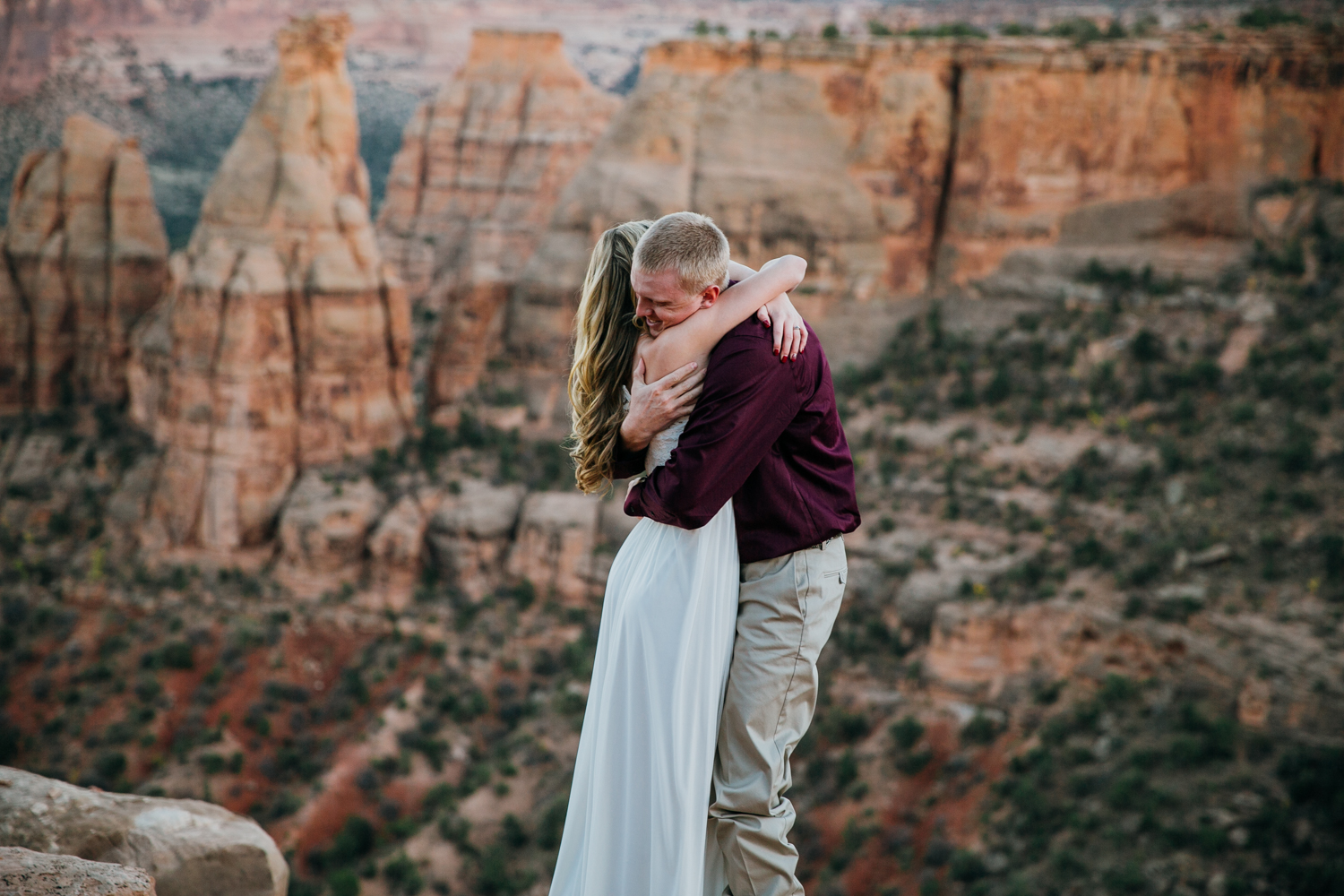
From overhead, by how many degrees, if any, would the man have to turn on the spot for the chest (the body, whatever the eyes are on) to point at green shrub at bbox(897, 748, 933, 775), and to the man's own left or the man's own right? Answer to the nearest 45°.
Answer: approximately 90° to the man's own right

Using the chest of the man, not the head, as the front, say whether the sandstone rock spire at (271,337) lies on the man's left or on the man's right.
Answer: on the man's right

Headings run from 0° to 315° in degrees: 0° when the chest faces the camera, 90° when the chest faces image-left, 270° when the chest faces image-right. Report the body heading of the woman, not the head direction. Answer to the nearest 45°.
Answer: approximately 270°

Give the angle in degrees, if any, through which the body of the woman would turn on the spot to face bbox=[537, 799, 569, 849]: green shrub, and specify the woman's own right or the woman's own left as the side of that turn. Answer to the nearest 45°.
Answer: approximately 90° to the woman's own left

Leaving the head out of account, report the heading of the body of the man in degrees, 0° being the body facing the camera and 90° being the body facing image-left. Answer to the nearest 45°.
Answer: approximately 90°

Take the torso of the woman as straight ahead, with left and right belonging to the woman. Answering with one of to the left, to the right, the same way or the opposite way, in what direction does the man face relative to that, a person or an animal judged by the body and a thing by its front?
the opposite way

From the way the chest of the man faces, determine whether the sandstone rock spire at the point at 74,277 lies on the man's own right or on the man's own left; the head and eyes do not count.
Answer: on the man's own right
